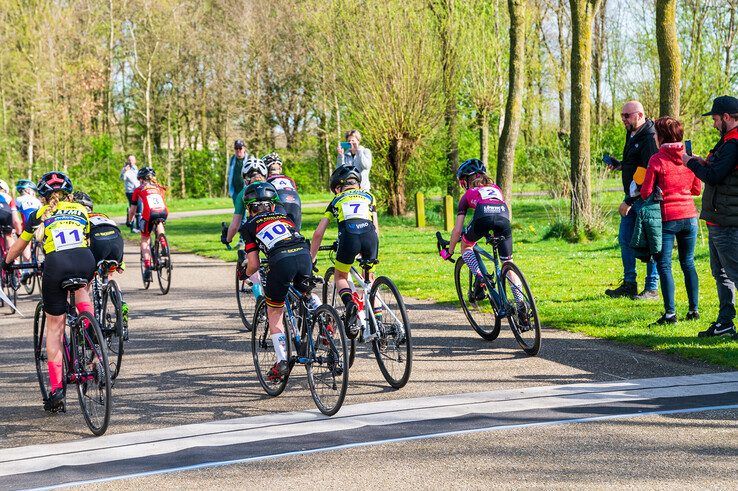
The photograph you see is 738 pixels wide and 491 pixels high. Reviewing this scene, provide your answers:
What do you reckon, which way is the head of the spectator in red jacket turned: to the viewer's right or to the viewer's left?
to the viewer's left

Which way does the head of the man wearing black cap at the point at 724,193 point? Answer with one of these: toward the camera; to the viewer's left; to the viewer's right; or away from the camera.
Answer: to the viewer's left

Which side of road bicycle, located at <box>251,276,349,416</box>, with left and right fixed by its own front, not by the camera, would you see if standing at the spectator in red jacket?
right

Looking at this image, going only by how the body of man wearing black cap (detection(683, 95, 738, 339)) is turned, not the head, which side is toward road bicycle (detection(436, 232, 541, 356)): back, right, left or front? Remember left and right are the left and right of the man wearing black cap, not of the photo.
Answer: front

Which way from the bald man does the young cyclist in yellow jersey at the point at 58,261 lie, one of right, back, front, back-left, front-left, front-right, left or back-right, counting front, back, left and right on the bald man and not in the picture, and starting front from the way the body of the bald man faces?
front-left

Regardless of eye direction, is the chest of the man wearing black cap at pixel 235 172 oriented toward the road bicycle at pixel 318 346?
yes

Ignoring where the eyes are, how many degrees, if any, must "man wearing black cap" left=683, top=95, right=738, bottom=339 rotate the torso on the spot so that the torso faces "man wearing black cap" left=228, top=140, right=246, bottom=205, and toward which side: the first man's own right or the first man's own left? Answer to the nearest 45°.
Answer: approximately 45° to the first man's own right

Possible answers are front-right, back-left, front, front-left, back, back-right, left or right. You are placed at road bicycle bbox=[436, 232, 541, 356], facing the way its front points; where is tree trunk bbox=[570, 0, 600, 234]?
front-right

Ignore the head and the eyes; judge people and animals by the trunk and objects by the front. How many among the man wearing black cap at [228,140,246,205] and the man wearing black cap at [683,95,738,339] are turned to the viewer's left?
1

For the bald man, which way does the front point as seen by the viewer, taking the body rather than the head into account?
to the viewer's left

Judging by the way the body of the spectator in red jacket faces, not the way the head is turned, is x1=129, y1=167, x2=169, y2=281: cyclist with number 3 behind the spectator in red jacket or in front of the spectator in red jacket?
in front

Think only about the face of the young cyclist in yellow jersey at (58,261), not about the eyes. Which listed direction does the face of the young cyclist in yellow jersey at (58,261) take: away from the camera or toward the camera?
away from the camera

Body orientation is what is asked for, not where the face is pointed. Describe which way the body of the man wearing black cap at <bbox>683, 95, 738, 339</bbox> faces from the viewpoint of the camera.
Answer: to the viewer's left

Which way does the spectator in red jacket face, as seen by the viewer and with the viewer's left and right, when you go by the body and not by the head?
facing away from the viewer and to the left of the viewer
